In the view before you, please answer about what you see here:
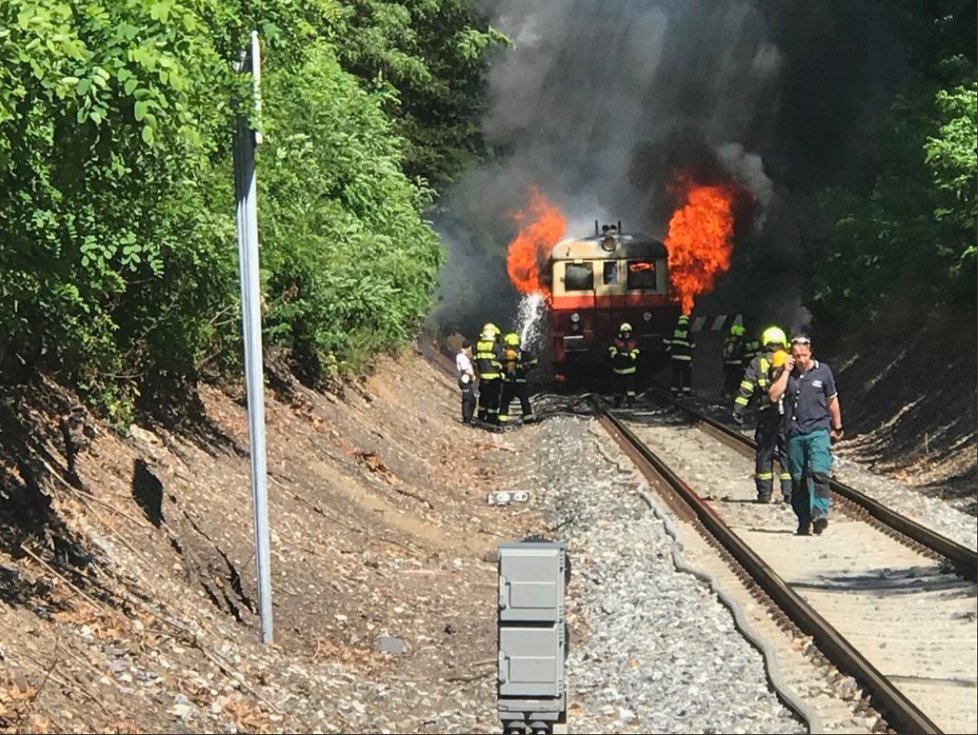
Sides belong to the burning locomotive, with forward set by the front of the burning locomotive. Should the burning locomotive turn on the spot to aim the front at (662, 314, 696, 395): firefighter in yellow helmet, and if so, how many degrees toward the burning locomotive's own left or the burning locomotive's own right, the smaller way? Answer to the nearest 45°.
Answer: approximately 45° to the burning locomotive's own left

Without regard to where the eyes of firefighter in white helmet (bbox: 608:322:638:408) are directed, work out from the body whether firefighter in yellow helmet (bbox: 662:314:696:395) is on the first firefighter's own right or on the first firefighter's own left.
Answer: on the first firefighter's own left

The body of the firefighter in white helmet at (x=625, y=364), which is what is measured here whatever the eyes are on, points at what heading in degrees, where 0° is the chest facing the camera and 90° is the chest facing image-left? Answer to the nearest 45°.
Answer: approximately 0°

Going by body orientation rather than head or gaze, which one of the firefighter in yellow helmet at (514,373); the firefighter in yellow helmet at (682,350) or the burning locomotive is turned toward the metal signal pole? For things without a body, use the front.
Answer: the burning locomotive

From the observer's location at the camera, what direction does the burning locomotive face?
facing the viewer

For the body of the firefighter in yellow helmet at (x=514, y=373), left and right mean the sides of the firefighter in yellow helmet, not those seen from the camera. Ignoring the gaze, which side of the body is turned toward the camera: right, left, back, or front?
back

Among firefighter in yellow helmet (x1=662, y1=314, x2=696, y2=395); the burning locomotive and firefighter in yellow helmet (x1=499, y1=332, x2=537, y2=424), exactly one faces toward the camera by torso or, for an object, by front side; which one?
the burning locomotive

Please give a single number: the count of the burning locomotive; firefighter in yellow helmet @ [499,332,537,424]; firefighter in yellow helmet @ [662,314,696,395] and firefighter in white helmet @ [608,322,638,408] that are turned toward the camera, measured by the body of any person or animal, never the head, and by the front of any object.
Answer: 2

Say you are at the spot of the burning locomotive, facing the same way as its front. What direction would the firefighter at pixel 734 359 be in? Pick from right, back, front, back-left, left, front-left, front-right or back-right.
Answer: front-left

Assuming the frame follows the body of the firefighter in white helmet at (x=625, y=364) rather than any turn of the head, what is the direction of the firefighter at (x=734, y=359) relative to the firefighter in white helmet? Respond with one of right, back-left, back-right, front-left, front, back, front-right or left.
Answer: front-left

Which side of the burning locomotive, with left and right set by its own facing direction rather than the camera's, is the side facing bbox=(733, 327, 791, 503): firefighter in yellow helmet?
front

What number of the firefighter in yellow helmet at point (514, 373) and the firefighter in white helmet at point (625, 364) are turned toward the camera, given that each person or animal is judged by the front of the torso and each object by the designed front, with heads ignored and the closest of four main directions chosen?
1

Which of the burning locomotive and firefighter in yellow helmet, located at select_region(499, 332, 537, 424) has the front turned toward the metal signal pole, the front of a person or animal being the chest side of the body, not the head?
the burning locomotive

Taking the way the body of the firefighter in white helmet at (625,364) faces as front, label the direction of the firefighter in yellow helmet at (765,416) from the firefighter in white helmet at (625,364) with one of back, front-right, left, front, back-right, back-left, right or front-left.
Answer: front

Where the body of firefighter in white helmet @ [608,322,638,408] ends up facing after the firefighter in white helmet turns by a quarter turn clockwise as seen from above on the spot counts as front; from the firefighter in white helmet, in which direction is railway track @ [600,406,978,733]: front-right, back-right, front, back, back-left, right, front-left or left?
left
